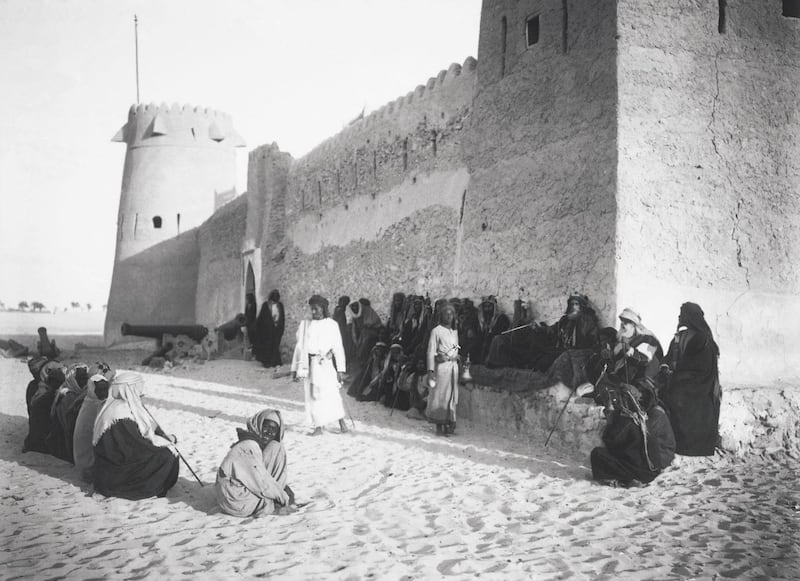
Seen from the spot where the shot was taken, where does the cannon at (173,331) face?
facing to the left of the viewer

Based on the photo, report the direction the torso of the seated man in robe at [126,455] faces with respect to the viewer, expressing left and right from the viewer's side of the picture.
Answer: facing away from the viewer and to the right of the viewer

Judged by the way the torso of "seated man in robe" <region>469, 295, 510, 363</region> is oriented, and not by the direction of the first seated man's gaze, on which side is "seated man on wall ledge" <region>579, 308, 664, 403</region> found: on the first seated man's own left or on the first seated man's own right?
on the first seated man's own left

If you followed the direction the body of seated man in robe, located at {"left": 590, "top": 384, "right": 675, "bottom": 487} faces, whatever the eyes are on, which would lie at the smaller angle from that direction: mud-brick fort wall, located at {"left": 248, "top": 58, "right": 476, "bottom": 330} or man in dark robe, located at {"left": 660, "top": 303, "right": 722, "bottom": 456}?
the mud-brick fort wall

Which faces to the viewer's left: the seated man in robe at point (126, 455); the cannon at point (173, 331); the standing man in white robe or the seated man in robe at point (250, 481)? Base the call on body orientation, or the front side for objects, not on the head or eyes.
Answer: the cannon

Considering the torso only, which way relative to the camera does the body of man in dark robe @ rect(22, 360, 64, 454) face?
to the viewer's right

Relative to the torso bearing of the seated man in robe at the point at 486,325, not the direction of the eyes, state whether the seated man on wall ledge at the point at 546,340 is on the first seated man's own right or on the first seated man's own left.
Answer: on the first seated man's own left

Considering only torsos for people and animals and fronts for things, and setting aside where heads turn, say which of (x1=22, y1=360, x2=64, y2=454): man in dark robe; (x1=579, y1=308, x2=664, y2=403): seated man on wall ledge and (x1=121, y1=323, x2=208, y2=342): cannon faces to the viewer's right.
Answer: the man in dark robe

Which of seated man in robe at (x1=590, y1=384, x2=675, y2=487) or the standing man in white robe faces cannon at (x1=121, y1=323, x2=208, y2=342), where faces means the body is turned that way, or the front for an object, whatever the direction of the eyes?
the seated man in robe

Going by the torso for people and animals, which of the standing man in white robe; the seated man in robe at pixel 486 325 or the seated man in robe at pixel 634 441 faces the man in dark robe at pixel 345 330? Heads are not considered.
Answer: the seated man in robe at pixel 634 441

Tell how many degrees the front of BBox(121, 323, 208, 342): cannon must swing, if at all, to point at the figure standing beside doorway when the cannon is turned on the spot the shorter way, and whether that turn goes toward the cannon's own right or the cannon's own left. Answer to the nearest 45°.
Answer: approximately 135° to the cannon's own left

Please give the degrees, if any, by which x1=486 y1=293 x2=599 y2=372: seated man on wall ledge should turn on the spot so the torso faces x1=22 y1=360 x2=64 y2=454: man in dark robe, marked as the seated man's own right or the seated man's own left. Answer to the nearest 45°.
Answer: approximately 45° to the seated man's own right

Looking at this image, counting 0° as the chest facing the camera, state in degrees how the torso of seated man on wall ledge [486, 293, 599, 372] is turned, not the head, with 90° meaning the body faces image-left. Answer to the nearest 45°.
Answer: approximately 45°

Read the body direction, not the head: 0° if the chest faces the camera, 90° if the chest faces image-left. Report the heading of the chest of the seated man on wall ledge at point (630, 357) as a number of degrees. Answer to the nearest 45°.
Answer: approximately 45°
